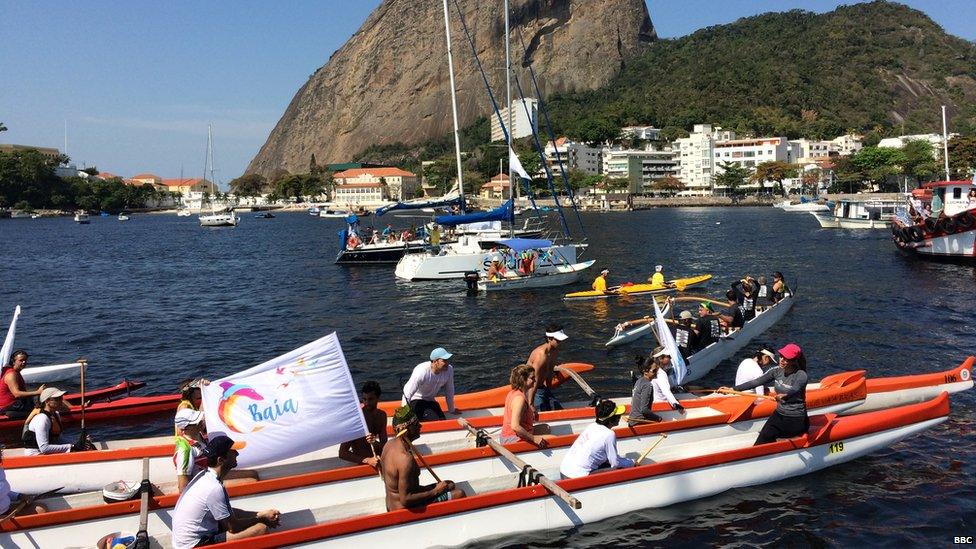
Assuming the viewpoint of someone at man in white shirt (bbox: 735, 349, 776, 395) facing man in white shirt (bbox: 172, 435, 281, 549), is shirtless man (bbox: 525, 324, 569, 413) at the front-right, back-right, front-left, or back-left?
front-right

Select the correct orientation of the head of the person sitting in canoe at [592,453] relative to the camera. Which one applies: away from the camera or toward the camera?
away from the camera

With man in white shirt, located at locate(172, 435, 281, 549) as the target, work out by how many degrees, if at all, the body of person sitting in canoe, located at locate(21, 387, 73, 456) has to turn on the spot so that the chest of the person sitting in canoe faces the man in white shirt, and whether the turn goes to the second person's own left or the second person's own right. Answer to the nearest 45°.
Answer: approximately 90° to the second person's own right

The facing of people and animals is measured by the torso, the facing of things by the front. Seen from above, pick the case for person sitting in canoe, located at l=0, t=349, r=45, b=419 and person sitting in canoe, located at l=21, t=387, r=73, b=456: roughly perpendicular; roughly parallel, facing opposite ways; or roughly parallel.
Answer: roughly parallel

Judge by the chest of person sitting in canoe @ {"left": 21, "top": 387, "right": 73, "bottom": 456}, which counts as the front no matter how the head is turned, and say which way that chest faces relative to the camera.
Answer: to the viewer's right

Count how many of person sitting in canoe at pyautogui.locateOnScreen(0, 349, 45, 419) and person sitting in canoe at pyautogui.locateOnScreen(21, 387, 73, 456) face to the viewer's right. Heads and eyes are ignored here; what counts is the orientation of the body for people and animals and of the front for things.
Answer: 2

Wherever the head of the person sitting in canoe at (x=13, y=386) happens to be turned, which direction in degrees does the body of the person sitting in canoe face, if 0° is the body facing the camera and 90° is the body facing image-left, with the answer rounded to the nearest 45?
approximately 270°
